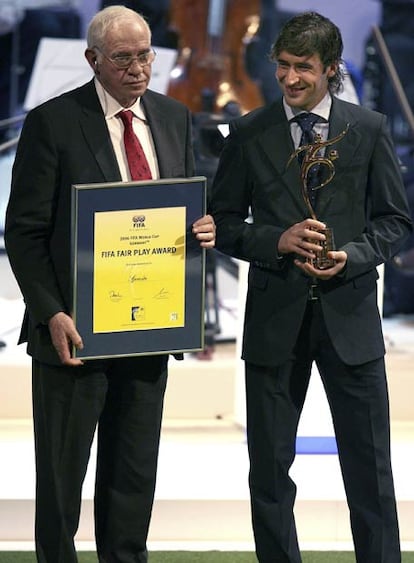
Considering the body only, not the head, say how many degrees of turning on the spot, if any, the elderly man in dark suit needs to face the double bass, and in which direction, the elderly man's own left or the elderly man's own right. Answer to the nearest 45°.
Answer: approximately 135° to the elderly man's own left

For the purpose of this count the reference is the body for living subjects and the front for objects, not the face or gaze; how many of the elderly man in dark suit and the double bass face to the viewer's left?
0

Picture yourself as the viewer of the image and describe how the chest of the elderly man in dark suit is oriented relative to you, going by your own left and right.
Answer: facing the viewer and to the right of the viewer

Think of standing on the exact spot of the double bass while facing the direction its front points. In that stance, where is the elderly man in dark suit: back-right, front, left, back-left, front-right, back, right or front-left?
front

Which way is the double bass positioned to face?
toward the camera
